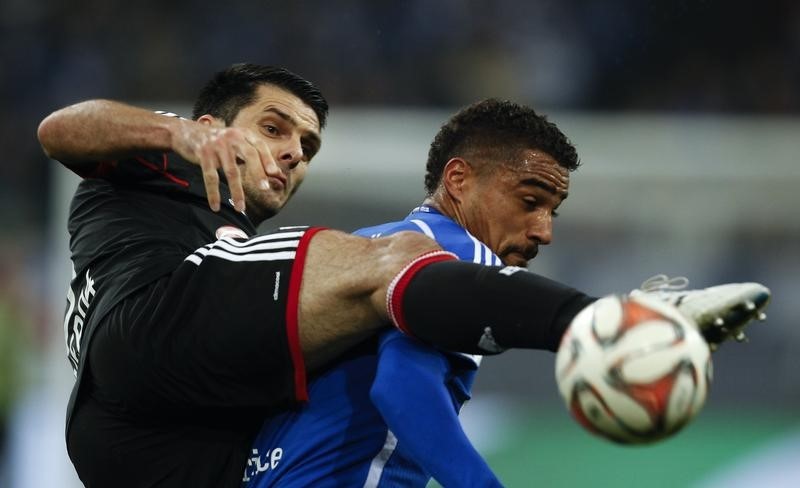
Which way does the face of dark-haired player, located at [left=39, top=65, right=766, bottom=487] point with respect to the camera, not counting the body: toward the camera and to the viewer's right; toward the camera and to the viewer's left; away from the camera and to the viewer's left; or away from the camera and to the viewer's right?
toward the camera and to the viewer's right

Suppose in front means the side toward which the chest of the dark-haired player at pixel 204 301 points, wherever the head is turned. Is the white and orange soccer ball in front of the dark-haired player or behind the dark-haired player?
in front

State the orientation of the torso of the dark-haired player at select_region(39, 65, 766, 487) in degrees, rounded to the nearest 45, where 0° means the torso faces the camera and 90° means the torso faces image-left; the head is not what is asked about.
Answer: approximately 270°

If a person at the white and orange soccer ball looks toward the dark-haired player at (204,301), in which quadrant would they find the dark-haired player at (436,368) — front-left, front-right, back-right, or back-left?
front-right

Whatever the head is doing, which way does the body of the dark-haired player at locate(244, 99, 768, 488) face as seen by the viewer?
to the viewer's right
